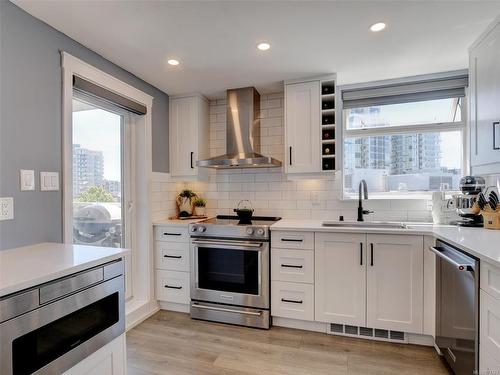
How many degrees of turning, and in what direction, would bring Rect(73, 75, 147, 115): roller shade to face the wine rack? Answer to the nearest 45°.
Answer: approximately 45° to its left

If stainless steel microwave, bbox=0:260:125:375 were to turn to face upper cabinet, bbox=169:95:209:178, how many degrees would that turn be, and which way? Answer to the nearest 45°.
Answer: approximately 90° to its left

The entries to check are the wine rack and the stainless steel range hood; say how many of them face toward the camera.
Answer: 2

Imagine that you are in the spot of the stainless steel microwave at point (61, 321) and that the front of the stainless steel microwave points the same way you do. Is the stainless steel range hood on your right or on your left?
on your left

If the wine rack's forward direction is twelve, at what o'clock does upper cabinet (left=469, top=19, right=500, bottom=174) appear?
The upper cabinet is roughly at 10 o'clock from the wine rack.

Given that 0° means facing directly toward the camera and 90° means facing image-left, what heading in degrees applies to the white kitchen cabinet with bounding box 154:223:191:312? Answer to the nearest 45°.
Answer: approximately 45°

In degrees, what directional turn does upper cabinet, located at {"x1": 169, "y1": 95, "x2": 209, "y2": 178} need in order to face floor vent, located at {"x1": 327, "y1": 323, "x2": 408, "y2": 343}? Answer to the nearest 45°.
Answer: approximately 90° to its left

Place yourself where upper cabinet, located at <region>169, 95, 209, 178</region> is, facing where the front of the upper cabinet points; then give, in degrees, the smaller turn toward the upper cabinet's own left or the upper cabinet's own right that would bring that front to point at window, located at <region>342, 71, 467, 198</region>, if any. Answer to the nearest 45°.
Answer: approximately 135° to the upper cabinet's own left

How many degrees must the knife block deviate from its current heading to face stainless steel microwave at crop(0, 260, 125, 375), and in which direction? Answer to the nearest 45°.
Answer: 0° — it already faces it

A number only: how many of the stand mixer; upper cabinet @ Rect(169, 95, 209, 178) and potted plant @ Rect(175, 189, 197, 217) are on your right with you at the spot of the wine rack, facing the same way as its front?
2

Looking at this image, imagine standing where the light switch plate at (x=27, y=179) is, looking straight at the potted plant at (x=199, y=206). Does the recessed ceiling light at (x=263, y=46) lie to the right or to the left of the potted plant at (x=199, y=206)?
right
